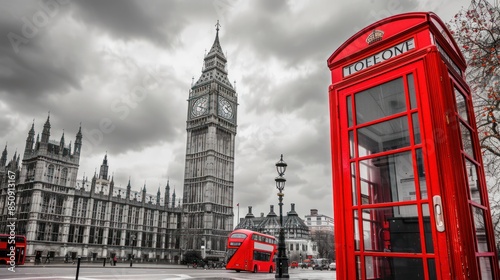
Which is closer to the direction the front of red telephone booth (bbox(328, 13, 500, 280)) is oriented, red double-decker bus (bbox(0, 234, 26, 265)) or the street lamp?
the red double-decker bus

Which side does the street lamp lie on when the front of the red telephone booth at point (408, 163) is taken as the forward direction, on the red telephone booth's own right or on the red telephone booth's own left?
on the red telephone booth's own right

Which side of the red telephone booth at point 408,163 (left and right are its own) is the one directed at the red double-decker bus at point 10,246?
right

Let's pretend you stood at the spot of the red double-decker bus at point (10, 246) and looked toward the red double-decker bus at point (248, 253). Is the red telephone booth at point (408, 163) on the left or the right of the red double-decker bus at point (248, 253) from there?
right

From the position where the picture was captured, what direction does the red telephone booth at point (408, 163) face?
facing the viewer and to the left of the viewer

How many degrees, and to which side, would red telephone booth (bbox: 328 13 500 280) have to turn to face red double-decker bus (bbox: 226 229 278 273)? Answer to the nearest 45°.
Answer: approximately 90° to its right

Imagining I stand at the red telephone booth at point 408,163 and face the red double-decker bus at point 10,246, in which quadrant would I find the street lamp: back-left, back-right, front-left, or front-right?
front-right
